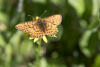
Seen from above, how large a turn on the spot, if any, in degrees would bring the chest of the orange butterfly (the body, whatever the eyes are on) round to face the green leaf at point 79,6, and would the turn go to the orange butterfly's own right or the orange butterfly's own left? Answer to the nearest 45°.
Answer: approximately 45° to the orange butterfly's own right

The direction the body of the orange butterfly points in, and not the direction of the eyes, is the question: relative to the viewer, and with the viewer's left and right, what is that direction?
facing away from the viewer
